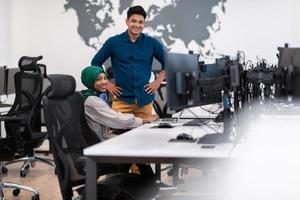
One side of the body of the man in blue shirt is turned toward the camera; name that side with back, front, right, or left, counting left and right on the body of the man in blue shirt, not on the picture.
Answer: front

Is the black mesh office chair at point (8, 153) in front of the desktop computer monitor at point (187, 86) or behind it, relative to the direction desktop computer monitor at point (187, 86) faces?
in front

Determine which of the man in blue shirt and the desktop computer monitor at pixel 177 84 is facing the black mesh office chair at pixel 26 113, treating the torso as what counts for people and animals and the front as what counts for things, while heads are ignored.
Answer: the desktop computer monitor

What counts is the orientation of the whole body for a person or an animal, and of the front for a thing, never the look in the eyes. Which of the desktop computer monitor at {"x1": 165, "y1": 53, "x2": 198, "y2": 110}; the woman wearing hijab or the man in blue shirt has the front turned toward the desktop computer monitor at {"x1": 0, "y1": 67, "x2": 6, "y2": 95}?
the desktop computer monitor at {"x1": 165, "y1": 53, "x2": 198, "y2": 110}

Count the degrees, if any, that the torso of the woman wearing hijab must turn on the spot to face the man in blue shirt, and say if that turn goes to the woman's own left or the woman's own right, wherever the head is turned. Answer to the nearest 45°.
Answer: approximately 90° to the woman's own left

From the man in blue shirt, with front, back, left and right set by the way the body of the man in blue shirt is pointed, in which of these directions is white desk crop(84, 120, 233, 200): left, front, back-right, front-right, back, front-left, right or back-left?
front

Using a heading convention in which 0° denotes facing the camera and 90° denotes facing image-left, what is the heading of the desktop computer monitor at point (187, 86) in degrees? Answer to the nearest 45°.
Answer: approximately 135°

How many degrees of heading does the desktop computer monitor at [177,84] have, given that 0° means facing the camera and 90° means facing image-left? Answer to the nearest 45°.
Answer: approximately 135°

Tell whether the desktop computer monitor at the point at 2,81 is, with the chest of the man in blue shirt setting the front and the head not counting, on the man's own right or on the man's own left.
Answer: on the man's own right
